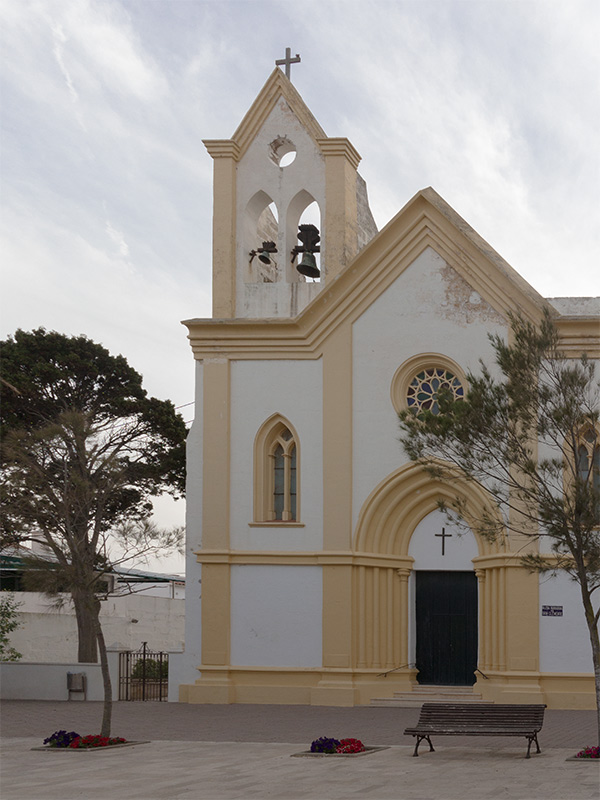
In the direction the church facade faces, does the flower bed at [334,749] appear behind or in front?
in front

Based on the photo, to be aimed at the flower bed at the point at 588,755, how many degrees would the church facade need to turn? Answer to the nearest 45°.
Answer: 0° — it already faces it

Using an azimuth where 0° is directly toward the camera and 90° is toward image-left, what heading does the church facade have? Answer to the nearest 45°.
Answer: approximately 0°

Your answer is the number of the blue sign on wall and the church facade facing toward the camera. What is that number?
2

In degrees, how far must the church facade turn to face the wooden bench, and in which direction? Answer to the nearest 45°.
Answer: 0° — it already faces it

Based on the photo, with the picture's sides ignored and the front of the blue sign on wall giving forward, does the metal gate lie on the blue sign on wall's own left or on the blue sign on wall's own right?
on the blue sign on wall's own right

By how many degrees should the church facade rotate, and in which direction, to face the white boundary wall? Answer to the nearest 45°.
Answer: approximately 90° to its right

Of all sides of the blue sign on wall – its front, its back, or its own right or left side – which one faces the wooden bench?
front

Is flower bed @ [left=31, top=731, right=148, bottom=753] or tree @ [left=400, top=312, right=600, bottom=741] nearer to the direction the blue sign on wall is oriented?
the tree

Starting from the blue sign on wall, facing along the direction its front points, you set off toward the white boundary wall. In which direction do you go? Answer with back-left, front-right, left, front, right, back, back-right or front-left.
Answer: right

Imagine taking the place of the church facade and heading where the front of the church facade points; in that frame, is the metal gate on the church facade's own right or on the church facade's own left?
on the church facade's own right

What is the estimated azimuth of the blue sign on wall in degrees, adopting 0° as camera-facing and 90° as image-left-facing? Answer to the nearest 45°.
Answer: approximately 0°
